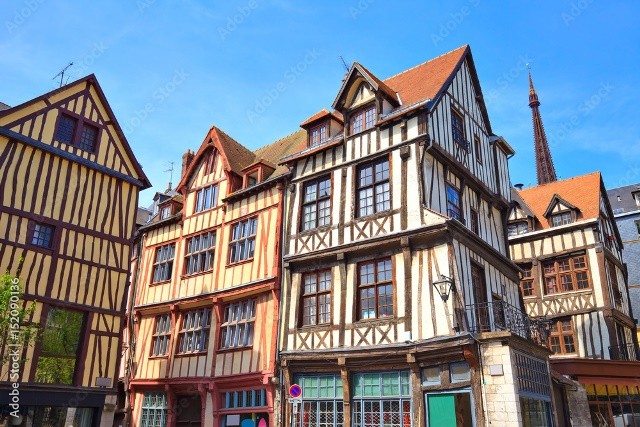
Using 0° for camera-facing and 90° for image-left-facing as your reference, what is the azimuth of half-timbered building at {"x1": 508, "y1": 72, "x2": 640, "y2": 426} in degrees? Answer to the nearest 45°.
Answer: approximately 0°

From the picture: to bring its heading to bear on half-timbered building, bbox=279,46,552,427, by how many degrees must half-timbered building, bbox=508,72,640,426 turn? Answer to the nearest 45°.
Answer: approximately 45° to its right

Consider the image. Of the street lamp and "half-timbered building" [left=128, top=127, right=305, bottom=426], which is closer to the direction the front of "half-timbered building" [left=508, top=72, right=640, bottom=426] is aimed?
the street lamp

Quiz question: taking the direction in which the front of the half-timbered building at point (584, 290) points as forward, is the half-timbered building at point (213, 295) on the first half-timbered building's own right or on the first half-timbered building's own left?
on the first half-timbered building's own right
